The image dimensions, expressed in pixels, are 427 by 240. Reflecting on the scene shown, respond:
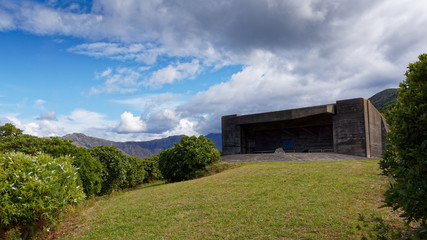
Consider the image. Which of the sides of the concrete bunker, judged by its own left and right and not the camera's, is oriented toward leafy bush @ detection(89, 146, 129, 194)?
front

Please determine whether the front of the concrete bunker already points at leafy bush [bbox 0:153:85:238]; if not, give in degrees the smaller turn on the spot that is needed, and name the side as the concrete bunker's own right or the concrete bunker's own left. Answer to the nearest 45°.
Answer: approximately 45° to the concrete bunker's own left

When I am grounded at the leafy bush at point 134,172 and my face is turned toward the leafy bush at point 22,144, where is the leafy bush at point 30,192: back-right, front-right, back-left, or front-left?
front-left

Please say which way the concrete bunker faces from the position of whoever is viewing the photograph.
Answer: facing the viewer and to the left of the viewer

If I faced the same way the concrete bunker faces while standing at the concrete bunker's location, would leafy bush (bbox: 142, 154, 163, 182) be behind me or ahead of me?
ahead

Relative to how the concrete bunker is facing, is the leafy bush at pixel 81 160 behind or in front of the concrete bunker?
in front

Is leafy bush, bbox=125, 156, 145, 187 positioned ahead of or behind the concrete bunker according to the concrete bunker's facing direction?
ahead

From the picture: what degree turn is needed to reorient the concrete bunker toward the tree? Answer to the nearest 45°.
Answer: approximately 45° to its left

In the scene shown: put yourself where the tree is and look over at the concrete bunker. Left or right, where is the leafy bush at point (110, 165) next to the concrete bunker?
left

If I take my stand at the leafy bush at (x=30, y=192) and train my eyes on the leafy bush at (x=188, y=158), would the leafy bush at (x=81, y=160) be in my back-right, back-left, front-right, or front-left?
front-left

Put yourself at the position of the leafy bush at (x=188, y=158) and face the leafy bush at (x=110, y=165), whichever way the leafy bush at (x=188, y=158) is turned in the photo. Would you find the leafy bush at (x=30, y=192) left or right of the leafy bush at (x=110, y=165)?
left

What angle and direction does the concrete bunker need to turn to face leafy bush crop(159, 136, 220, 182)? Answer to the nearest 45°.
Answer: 0° — it already faces it
